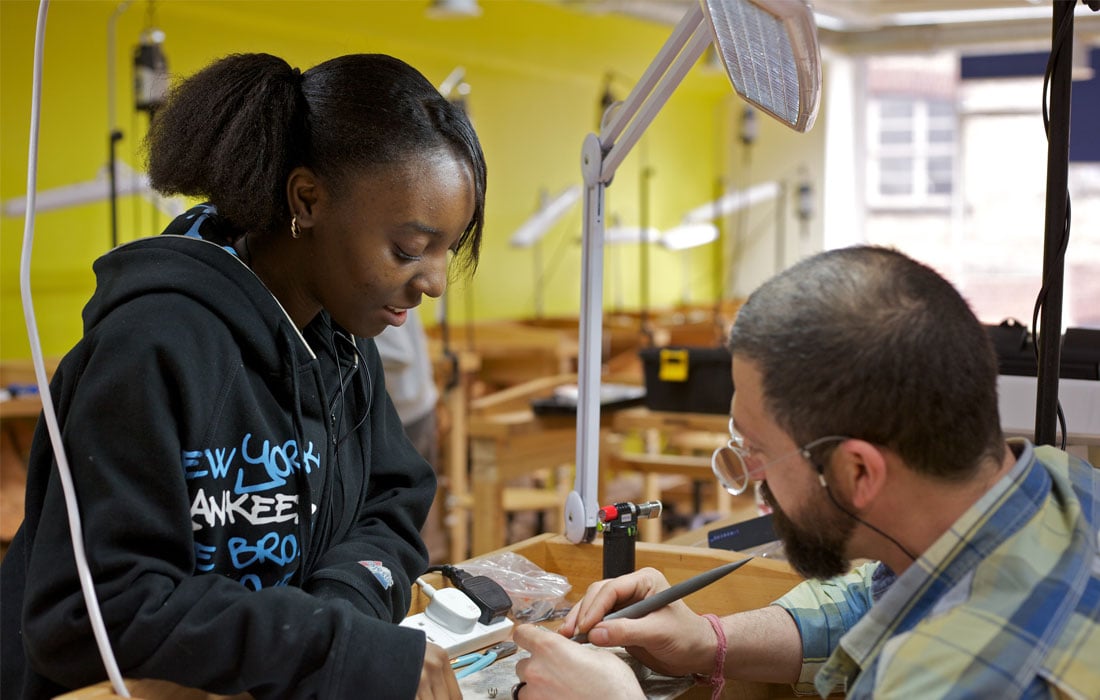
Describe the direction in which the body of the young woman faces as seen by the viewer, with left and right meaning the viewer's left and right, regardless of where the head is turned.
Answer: facing the viewer and to the right of the viewer

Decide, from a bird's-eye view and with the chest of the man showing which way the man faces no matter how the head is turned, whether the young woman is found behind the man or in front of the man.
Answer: in front

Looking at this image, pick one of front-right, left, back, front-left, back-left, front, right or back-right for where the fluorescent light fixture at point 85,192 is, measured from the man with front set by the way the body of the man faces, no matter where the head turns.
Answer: front

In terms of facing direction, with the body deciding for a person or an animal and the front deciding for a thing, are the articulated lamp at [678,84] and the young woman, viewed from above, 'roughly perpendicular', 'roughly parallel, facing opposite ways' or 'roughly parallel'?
roughly perpendicular

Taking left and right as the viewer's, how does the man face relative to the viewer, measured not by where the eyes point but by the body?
facing away from the viewer and to the left of the viewer

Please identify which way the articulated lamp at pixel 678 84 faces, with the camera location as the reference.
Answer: facing the viewer and to the left of the viewer

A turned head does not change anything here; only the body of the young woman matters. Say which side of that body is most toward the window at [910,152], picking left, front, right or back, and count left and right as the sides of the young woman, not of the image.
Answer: left

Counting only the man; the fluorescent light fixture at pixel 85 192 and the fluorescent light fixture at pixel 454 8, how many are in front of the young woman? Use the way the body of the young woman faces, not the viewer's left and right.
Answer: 1

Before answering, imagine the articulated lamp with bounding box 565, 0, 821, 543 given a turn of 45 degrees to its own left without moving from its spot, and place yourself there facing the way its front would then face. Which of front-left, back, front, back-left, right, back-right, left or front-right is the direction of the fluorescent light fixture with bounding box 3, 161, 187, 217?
back-right

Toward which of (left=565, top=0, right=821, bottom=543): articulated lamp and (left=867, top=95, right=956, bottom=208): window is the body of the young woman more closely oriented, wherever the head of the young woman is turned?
the articulated lamp

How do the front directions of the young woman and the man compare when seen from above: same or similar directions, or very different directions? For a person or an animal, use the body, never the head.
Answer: very different directions

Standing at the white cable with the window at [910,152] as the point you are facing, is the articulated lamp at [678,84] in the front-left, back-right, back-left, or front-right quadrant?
front-right
